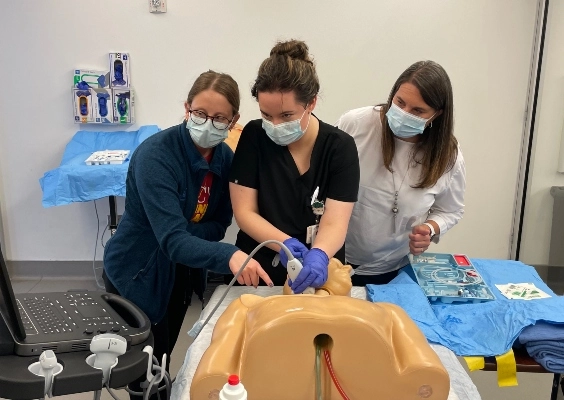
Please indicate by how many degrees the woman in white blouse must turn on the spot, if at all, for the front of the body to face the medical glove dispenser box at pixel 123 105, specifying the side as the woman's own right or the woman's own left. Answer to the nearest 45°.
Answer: approximately 135° to the woman's own right

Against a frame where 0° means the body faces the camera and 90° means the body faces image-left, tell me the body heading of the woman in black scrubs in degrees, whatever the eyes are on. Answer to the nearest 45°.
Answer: approximately 0°

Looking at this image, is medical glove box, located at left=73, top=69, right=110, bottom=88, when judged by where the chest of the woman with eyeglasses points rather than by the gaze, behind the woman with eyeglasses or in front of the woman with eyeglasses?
behind

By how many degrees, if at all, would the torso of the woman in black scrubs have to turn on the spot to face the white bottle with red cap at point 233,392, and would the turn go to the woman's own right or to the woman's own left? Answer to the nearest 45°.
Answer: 0° — they already face it

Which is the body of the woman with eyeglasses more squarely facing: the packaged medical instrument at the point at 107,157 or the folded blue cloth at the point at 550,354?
the folded blue cloth

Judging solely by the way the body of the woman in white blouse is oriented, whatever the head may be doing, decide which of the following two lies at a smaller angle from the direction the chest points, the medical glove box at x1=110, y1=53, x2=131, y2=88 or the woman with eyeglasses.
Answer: the woman with eyeglasses

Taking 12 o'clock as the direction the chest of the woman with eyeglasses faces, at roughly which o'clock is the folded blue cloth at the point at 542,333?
The folded blue cloth is roughly at 11 o'clock from the woman with eyeglasses.

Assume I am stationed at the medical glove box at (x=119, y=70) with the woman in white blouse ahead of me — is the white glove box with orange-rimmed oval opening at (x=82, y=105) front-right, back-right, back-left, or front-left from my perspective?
back-right
